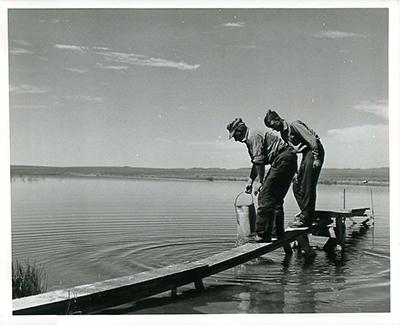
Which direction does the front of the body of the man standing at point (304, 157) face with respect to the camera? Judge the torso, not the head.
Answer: to the viewer's left

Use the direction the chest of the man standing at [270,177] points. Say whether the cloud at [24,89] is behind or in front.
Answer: in front

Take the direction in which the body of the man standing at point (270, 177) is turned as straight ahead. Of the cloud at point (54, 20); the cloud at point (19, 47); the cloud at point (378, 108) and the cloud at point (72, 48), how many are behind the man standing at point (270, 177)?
1

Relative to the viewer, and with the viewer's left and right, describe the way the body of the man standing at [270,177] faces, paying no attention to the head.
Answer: facing to the left of the viewer

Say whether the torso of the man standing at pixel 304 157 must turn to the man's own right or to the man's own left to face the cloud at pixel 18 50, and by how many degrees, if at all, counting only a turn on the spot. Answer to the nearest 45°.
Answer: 0° — they already face it

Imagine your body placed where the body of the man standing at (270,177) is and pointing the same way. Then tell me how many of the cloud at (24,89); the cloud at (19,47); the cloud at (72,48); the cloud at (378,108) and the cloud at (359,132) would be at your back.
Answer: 2
